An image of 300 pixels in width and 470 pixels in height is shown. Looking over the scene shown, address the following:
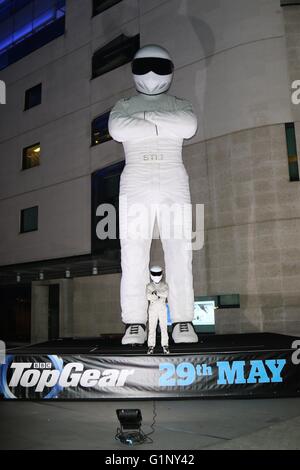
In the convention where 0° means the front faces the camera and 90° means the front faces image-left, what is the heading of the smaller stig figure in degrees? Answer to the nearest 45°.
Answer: approximately 0°

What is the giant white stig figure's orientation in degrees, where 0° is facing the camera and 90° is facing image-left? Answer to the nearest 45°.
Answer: approximately 0°

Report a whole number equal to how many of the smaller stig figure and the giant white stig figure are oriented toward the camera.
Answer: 2
